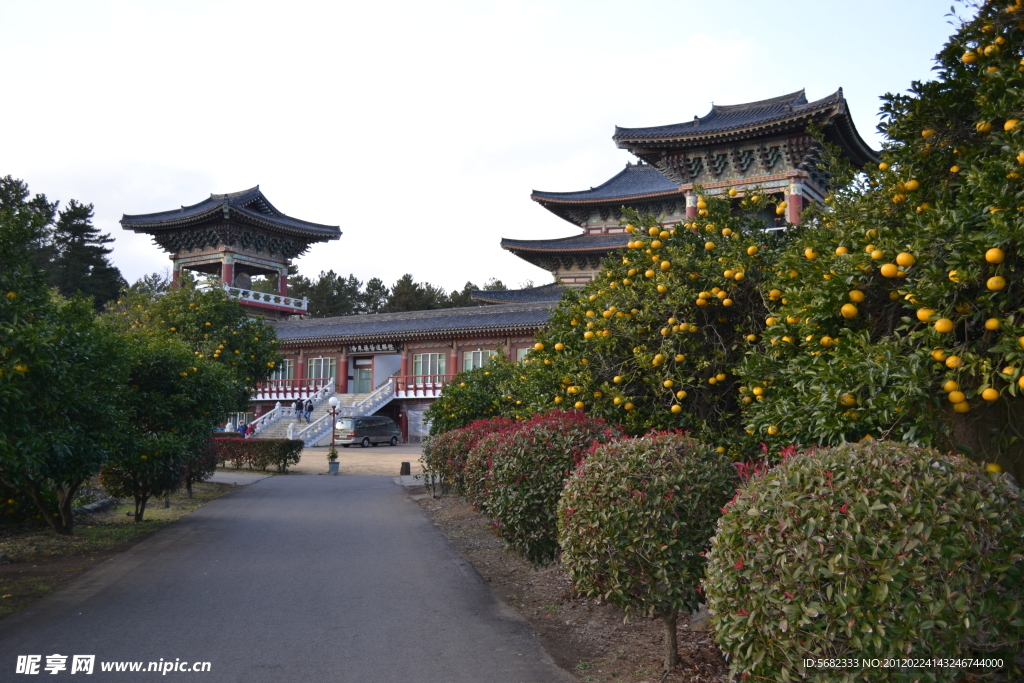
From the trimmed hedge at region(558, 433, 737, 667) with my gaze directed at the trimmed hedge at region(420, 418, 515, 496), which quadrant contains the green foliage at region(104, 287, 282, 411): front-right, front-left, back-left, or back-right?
front-left

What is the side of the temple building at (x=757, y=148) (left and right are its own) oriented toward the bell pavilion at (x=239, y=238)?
right

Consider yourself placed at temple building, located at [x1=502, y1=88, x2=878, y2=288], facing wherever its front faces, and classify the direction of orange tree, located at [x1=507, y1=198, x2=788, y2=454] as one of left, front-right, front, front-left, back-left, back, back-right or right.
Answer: front-left

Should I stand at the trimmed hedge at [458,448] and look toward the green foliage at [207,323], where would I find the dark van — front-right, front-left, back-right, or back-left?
front-right

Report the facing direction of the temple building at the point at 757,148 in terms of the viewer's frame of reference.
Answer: facing the viewer and to the left of the viewer

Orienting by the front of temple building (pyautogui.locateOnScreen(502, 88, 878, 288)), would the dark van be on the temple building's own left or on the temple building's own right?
on the temple building's own right

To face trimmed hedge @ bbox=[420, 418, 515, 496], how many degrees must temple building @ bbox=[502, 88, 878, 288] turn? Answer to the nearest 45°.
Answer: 0° — it already faces it

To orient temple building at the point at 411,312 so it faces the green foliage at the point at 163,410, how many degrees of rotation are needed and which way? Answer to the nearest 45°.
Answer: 0° — it already faces it

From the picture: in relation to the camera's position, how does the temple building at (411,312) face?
facing the viewer

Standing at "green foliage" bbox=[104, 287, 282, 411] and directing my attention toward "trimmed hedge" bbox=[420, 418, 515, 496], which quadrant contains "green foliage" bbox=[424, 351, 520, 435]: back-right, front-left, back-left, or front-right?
front-left

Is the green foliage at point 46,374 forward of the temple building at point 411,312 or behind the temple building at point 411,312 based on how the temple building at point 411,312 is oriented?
forward

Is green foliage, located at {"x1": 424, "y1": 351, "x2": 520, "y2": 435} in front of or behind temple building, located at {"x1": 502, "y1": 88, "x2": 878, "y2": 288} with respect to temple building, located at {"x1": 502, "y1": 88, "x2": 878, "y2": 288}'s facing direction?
in front
